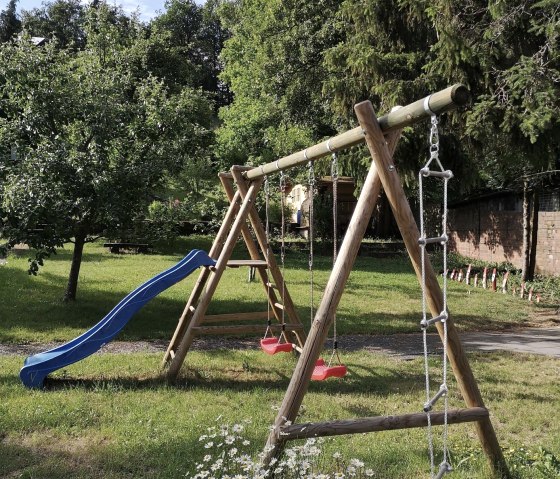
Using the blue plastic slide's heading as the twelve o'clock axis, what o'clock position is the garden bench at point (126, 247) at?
The garden bench is roughly at 3 o'clock from the blue plastic slide.

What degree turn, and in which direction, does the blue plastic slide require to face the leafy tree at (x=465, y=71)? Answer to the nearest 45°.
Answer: approximately 135° to its right

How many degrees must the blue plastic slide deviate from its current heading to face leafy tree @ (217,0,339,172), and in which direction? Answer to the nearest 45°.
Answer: approximately 90° to its right

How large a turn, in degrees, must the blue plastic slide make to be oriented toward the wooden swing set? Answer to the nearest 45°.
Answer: approximately 135° to its left

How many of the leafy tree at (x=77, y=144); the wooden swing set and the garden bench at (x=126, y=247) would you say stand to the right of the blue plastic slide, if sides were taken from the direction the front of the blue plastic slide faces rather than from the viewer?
2

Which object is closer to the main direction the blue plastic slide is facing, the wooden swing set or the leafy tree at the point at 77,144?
the leafy tree

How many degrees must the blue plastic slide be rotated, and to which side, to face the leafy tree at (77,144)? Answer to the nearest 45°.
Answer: approximately 90° to its right

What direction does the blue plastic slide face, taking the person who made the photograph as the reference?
facing to the left of the viewer

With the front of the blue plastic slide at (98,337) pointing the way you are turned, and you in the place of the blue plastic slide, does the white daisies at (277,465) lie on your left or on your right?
on your left

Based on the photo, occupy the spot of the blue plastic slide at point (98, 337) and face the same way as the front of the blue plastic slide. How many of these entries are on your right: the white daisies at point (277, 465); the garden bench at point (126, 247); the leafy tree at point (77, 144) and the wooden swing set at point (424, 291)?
2

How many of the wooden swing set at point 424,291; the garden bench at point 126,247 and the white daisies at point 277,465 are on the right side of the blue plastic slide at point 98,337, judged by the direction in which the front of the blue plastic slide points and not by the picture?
1
